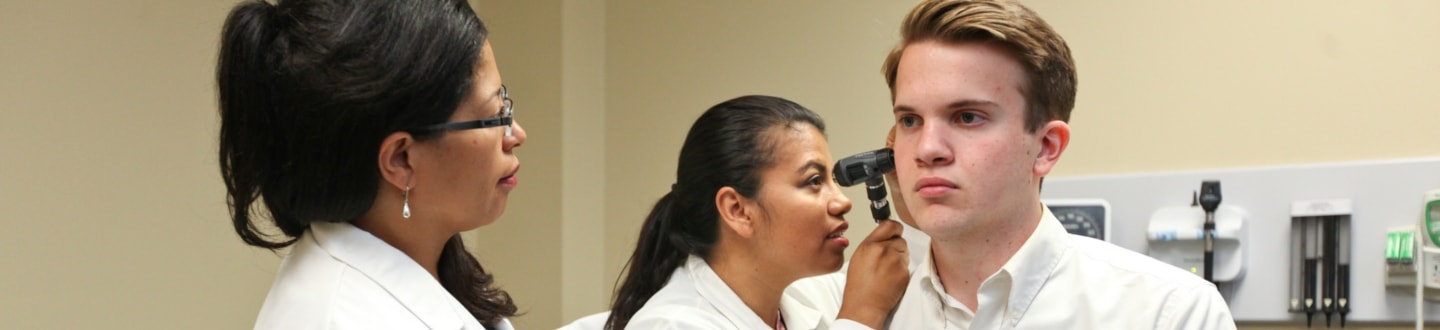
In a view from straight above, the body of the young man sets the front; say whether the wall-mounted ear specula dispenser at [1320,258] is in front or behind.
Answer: behind

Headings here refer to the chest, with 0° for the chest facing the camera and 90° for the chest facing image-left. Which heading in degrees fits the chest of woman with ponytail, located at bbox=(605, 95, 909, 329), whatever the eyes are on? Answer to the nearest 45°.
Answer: approximately 270°

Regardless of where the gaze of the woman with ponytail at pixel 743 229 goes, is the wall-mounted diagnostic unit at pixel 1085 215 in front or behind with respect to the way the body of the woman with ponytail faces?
in front

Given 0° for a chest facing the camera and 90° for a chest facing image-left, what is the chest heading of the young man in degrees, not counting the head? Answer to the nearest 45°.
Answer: approximately 45°

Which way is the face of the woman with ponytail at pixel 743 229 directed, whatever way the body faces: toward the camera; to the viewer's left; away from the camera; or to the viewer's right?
to the viewer's right

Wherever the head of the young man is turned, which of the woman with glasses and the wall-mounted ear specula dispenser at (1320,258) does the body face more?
the woman with glasses

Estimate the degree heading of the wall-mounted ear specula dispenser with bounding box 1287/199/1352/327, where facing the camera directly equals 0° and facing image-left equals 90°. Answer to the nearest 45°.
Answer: approximately 0°

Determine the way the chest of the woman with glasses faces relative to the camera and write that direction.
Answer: to the viewer's right

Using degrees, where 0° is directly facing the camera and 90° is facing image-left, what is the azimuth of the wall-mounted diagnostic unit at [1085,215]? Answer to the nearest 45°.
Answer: approximately 0°

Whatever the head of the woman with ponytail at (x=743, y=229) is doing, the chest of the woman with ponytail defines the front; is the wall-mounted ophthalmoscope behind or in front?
in front

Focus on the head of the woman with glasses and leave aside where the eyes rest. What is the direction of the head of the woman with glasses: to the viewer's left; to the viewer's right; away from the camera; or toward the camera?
to the viewer's right
